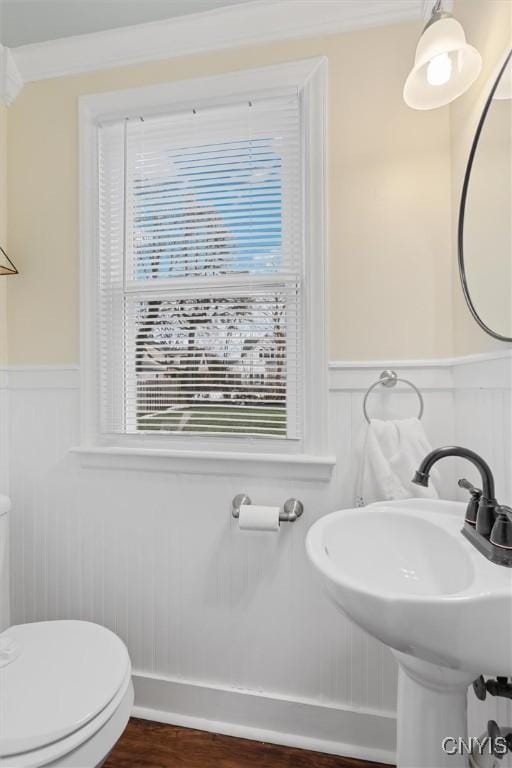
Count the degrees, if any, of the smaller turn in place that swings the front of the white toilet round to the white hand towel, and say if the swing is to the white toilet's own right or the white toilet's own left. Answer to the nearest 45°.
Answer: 0° — it already faces it

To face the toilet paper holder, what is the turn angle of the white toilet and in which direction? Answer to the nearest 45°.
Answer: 0° — it already faces it

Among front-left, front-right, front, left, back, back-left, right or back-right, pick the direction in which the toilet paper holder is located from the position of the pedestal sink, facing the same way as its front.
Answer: front-right

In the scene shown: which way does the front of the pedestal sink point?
to the viewer's left

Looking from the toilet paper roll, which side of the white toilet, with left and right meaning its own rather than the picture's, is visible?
front

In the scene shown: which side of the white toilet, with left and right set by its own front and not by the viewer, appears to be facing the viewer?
right
